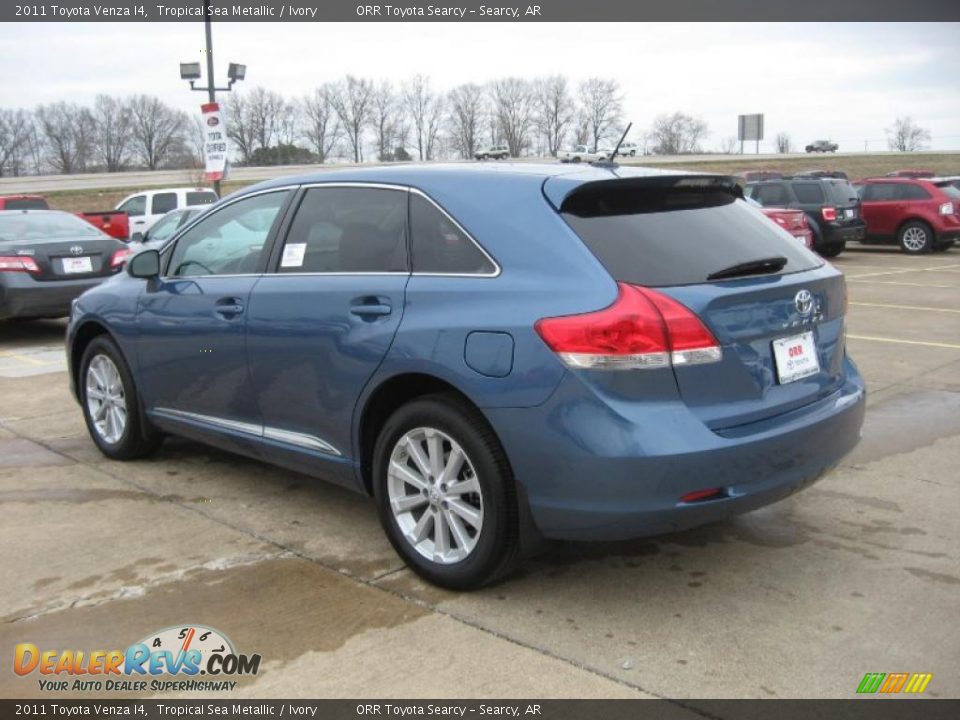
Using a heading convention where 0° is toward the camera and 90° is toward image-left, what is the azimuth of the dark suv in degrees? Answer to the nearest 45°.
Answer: approximately 135°

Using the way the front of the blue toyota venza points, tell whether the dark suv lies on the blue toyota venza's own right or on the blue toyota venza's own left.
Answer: on the blue toyota venza's own right

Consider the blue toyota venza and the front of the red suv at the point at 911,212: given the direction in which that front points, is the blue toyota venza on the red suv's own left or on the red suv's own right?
on the red suv's own left

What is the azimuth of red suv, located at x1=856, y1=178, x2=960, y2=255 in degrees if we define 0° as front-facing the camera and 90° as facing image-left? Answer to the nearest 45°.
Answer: approximately 135°

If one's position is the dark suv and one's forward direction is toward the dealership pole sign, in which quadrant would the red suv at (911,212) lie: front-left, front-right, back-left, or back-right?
back-right

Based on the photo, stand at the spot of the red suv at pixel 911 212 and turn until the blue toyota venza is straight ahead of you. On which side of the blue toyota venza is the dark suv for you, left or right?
right

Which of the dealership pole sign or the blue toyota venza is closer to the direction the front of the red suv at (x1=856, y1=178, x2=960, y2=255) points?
the dealership pole sign

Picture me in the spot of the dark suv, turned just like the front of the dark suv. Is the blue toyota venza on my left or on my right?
on my left

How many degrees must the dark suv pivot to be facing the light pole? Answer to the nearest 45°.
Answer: approximately 45° to its left

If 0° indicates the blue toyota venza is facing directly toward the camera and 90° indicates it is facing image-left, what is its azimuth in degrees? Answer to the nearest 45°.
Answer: approximately 135°
